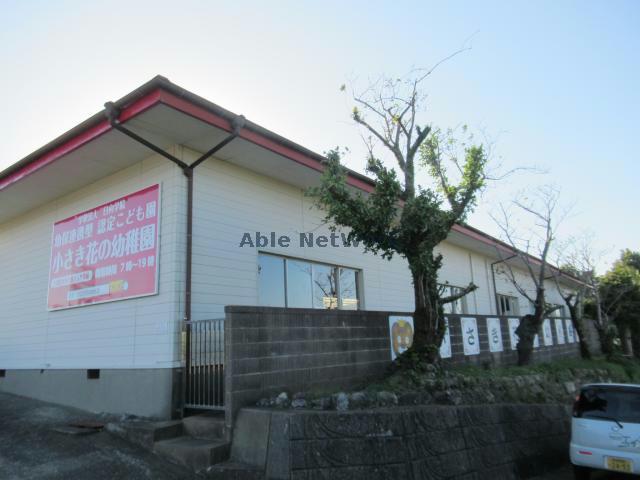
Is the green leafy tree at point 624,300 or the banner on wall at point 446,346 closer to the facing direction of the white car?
the green leafy tree

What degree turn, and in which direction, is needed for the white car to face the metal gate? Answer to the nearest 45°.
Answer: approximately 135° to its left

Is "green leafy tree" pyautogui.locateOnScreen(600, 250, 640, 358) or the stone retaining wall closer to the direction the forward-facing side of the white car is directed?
the green leafy tree

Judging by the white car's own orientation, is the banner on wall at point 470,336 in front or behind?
in front

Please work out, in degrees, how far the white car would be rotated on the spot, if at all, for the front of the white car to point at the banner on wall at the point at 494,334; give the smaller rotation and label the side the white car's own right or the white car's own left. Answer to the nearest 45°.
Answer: approximately 45° to the white car's own left

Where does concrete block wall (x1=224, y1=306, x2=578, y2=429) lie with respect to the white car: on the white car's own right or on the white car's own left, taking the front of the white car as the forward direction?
on the white car's own left
